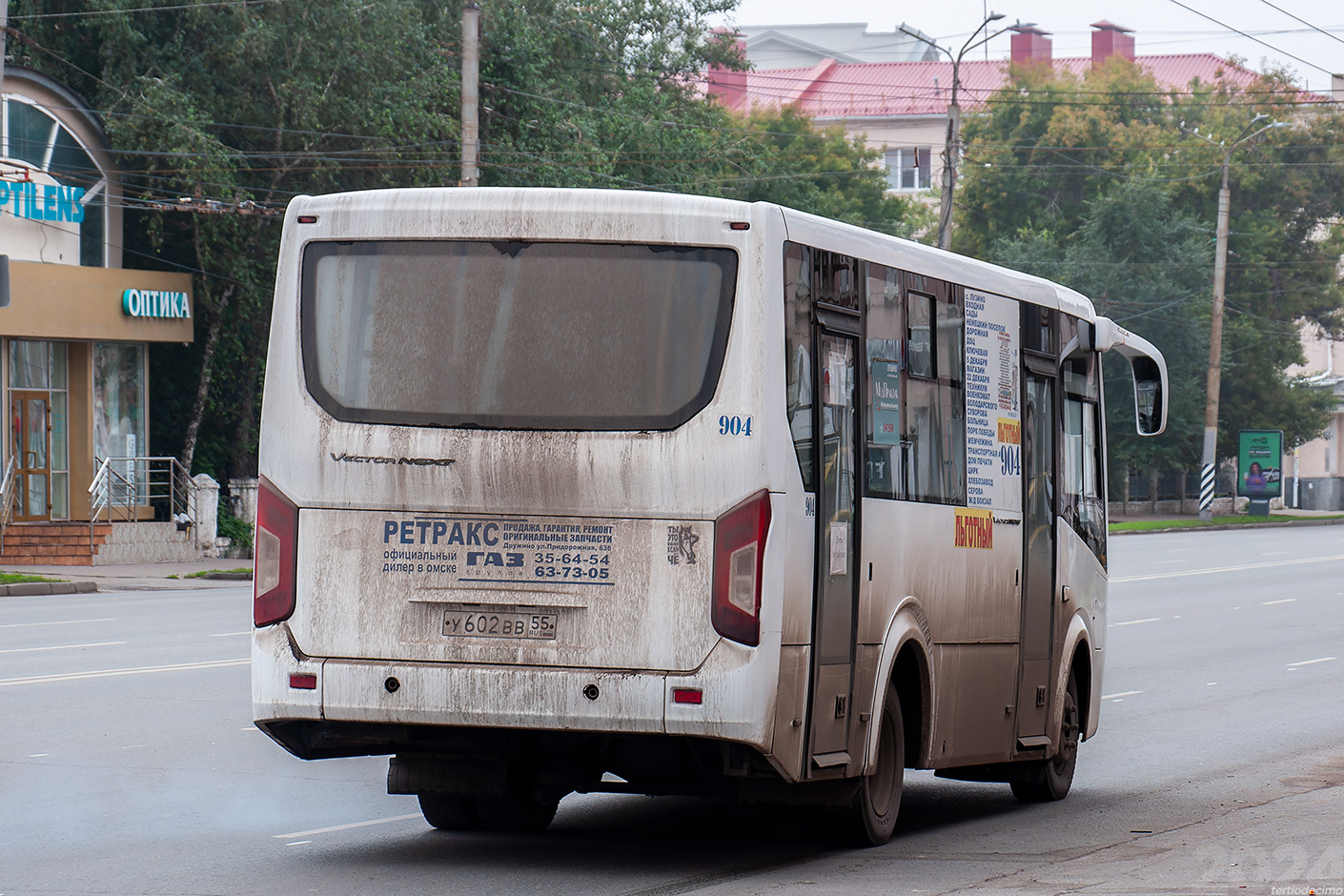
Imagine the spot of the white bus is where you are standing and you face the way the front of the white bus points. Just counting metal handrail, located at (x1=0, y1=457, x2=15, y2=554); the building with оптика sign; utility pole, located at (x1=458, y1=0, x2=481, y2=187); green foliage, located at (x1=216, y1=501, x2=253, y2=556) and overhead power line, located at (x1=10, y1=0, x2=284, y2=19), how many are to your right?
0

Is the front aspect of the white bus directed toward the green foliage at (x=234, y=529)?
no

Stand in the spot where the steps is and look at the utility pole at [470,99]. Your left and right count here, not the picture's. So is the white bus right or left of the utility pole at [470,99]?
right

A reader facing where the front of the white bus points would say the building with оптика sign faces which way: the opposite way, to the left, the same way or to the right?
to the right

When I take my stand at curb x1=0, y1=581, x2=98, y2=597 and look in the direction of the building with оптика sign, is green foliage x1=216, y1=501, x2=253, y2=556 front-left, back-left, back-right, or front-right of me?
front-right

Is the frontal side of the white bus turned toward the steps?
no

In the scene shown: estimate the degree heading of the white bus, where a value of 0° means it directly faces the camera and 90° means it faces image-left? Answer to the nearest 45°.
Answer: approximately 225°

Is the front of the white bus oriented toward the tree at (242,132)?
no

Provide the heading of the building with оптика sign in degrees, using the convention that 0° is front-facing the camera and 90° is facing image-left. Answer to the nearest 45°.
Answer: approximately 315°

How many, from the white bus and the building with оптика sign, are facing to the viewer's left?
0

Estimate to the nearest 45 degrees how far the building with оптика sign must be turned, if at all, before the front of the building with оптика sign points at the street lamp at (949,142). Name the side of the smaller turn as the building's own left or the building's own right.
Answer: approximately 45° to the building's own left

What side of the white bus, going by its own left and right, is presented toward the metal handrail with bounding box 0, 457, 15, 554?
left

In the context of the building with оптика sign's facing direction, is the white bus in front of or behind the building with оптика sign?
in front

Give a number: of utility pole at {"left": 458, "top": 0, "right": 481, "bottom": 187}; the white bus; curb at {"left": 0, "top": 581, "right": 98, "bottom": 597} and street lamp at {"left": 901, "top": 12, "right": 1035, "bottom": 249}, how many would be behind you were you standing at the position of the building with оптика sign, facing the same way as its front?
0

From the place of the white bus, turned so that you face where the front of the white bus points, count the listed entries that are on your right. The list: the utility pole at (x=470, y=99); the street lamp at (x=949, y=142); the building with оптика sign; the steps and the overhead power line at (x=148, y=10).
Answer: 0

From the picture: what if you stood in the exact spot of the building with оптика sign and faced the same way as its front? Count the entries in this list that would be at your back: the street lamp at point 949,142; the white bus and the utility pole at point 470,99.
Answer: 0
